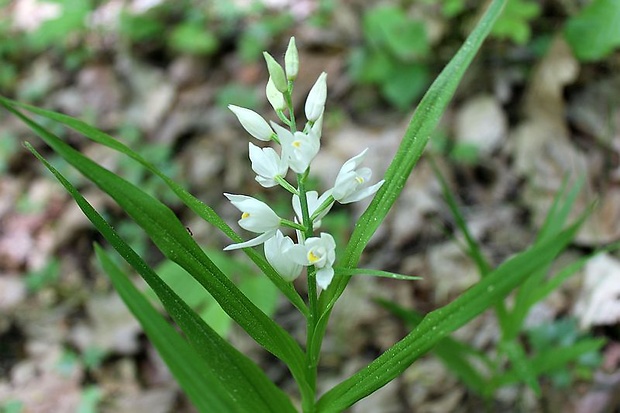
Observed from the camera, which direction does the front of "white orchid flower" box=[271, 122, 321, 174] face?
facing the viewer

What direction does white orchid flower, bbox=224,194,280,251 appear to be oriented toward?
to the viewer's left

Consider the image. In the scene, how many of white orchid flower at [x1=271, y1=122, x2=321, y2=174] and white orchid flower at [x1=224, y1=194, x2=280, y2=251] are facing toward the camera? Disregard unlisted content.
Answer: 1

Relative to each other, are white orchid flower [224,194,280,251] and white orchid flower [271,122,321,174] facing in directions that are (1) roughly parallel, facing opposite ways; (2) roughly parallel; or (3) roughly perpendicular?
roughly perpendicular
